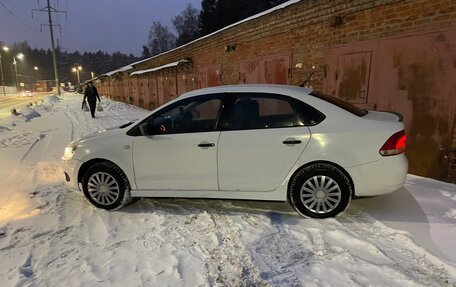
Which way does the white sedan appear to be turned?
to the viewer's left
